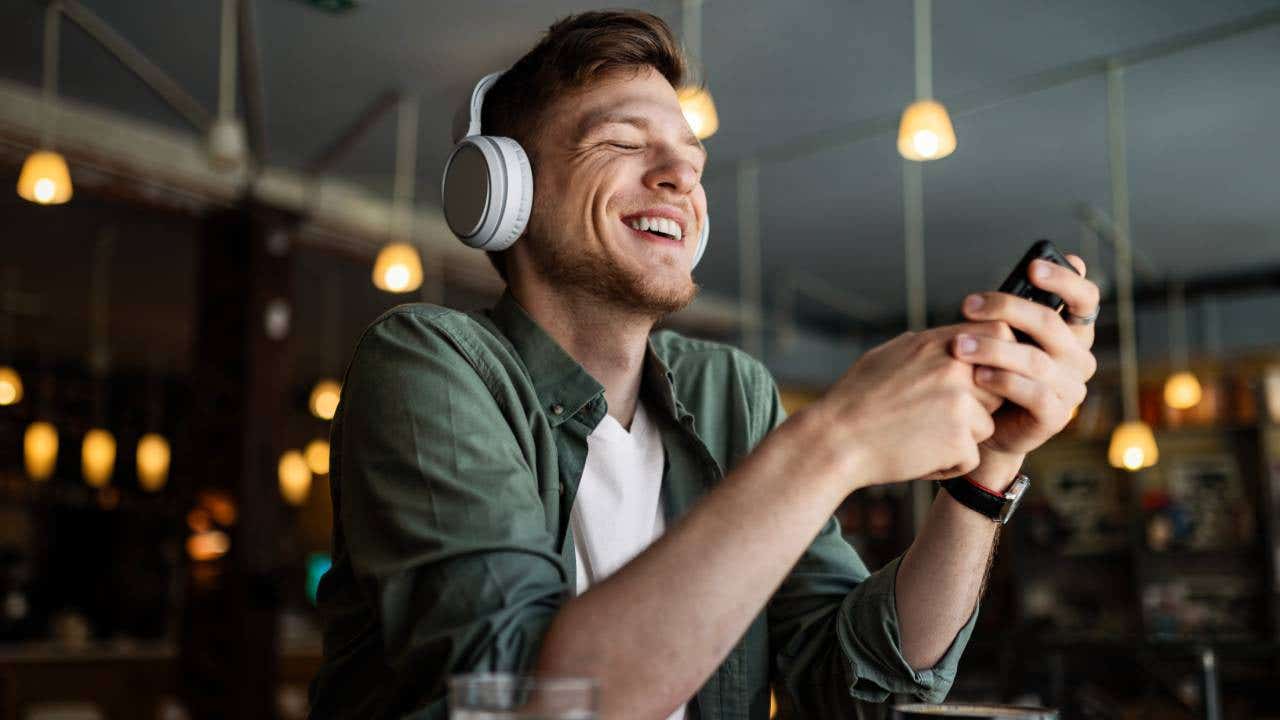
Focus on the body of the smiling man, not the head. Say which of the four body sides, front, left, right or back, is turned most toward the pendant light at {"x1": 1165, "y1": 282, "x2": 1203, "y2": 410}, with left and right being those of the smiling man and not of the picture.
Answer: left

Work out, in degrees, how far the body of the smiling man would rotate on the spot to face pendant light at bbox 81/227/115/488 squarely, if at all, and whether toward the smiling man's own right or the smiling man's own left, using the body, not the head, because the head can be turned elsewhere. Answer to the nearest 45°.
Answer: approximately 180°

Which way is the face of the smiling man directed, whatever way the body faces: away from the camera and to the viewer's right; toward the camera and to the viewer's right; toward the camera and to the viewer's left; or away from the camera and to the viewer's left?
toward the camera and to the viewer's right

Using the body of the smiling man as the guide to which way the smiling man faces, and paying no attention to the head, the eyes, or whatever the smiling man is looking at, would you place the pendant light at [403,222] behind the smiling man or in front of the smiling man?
behind

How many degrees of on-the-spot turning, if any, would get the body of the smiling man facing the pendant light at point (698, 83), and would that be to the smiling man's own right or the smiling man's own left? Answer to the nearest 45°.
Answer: approximately 135° to the smiling man's own left

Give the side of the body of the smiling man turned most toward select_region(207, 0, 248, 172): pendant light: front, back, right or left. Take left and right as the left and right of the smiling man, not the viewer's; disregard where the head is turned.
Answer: back

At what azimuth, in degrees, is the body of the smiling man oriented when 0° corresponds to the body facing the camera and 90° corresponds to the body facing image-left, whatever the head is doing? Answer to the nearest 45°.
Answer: approximately 315°
